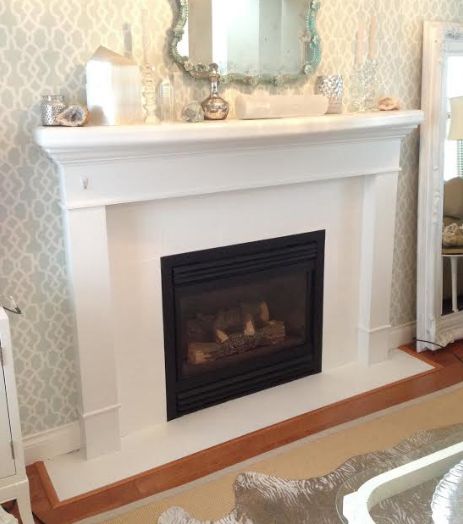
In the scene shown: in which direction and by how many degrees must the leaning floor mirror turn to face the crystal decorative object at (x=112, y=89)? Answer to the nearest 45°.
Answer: approximately 90° to its right

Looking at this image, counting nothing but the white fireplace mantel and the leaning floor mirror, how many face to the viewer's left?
0

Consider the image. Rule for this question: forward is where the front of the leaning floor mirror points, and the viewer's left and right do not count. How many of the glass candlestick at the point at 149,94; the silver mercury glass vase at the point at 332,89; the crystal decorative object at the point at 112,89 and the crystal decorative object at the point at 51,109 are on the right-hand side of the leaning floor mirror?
4

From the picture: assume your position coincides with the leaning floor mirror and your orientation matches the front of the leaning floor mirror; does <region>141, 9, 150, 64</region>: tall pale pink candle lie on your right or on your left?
on your right

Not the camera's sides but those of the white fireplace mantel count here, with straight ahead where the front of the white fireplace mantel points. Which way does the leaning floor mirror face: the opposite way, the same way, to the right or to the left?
the same way

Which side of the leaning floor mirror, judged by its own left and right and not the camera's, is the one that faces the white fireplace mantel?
right

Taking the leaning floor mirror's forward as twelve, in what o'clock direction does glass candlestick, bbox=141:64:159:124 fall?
The glass candlestick is roughly at 3 o'clock from the leaning floor mirror.

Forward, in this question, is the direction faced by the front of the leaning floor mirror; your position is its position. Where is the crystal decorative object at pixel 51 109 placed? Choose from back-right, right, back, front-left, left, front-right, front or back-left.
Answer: right

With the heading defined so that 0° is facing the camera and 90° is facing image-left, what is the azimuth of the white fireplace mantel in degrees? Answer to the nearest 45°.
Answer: approximately 315°
